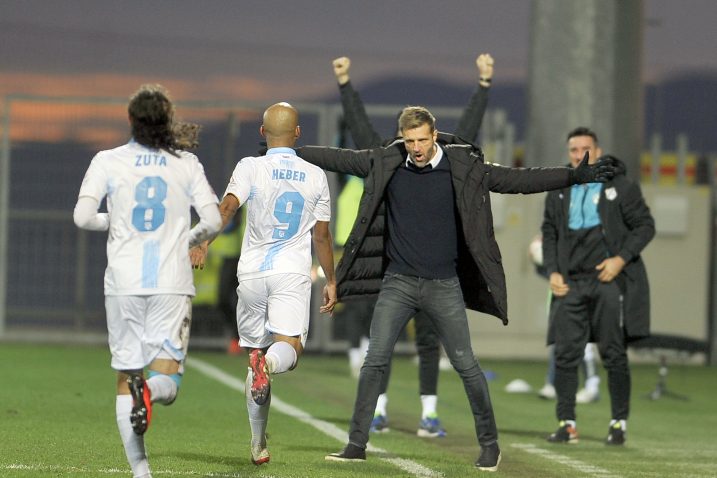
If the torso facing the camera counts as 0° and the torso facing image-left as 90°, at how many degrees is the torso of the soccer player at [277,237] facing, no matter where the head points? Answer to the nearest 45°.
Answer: approximately 180°

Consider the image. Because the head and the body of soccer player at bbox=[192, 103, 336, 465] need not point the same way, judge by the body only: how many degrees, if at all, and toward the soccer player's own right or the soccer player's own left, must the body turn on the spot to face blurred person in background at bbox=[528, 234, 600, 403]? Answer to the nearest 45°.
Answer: approximately 45° to the soccer player's own right

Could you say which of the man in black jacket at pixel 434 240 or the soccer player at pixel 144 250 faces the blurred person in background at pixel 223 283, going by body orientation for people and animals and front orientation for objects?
the soccer player

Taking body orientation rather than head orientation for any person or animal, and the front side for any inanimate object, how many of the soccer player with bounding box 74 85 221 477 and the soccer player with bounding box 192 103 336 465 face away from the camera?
2

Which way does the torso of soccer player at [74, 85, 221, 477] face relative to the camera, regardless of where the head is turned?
away from the camera

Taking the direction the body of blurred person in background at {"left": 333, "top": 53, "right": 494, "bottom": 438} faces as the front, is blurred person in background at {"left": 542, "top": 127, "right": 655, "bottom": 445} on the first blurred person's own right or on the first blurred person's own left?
on the first blurred person's own left

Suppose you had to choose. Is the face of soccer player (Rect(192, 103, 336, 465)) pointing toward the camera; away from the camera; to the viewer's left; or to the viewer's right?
away from the camera

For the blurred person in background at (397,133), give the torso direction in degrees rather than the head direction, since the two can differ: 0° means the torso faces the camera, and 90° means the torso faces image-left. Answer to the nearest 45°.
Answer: approximately 0°

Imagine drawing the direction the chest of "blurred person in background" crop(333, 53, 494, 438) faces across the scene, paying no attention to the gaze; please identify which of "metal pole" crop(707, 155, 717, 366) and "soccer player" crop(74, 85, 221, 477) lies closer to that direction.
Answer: the soccer player

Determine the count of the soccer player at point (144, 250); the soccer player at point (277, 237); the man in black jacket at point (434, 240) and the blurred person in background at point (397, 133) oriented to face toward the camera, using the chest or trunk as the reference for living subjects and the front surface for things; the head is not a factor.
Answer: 2

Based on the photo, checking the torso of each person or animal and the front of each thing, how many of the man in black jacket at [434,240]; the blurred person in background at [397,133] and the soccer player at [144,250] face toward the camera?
2

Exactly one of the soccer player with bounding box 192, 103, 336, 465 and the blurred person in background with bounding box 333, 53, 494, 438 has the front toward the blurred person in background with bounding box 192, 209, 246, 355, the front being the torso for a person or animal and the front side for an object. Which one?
the soccer player
